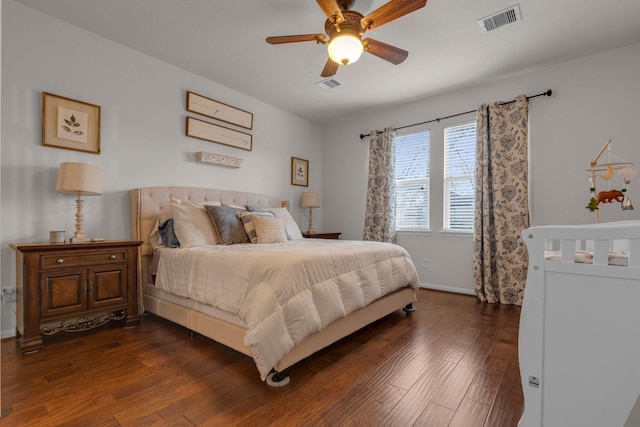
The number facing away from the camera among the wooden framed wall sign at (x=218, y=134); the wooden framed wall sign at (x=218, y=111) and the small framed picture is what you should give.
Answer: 0

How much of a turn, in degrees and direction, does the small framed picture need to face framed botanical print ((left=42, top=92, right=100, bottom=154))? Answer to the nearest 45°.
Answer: approximately 90° to its right

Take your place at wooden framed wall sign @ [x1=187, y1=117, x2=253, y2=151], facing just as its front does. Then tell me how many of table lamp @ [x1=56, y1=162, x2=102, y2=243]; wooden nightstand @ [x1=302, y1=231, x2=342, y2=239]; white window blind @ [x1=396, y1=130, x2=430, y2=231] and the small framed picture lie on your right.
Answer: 1

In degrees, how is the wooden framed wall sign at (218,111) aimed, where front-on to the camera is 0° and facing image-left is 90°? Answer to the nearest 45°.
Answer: approximately 315°

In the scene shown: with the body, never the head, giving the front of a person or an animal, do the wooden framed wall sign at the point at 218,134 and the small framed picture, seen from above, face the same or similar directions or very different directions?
same or similar directions

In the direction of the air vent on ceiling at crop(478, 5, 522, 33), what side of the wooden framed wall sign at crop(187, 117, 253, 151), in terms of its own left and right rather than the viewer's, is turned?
front

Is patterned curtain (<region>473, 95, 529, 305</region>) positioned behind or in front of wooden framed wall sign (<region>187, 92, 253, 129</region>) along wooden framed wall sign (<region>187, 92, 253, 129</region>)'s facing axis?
in front

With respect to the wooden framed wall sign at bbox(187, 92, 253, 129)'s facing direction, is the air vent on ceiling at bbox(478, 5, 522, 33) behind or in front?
in front

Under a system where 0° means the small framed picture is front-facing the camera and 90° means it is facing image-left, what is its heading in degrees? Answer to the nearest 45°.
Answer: approximately 315°

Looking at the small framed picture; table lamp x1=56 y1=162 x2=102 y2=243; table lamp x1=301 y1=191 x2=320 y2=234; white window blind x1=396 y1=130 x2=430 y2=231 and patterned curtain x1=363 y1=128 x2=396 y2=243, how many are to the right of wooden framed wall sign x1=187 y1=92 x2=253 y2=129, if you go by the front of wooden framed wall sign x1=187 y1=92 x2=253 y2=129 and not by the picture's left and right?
1

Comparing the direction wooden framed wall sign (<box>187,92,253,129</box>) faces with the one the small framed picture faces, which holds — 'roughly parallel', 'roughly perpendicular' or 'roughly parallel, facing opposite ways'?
roughly parallel

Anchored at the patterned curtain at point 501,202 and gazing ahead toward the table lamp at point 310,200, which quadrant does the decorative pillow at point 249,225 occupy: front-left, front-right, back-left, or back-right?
front-left

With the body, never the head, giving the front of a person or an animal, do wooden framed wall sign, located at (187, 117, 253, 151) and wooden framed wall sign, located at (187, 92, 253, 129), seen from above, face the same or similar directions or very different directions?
same or similar directions
